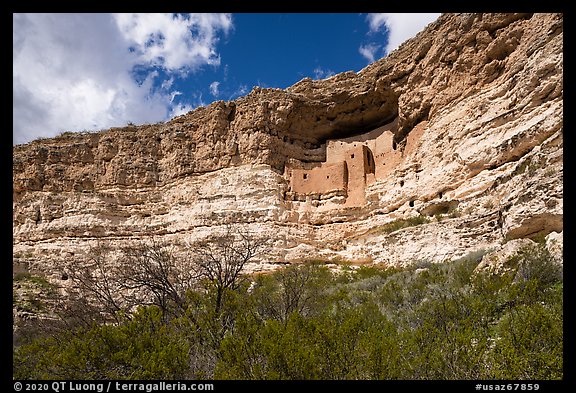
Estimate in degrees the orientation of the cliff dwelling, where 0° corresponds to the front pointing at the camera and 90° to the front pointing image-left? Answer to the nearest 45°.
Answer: approximately 0°

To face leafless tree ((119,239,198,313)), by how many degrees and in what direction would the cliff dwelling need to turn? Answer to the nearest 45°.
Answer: approximately 45° to its right
